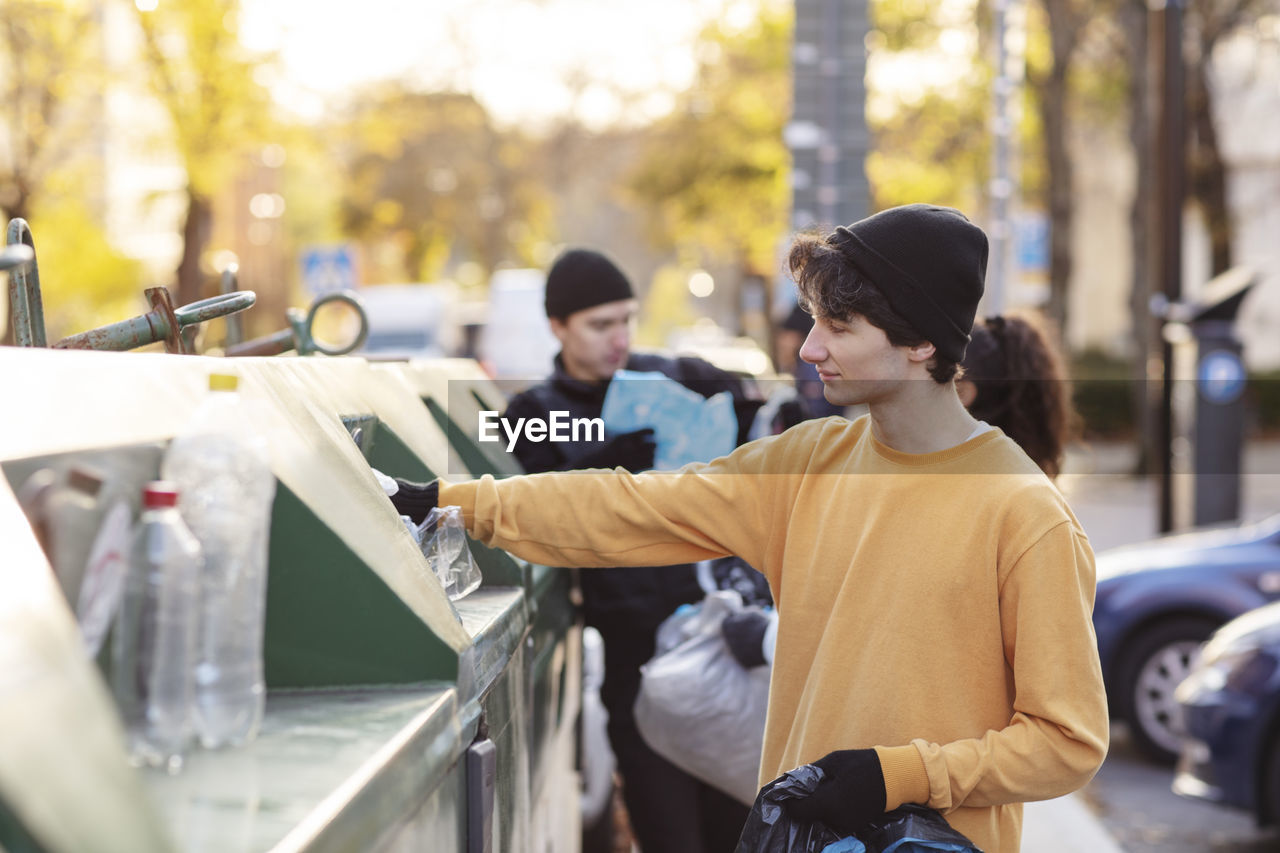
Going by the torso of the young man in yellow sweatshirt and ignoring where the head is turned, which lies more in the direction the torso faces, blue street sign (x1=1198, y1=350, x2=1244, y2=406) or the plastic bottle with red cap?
the plastic bottle with red cap

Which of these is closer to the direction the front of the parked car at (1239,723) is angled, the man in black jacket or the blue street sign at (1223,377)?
the man in black jacket

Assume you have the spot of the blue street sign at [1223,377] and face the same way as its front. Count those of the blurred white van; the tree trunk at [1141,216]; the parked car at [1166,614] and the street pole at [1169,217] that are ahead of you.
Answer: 1

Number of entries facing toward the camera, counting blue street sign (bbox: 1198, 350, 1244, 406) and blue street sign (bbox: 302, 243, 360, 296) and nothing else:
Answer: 2

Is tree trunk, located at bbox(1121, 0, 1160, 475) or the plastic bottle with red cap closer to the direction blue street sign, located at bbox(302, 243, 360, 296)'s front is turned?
the plastic bottle with red cap

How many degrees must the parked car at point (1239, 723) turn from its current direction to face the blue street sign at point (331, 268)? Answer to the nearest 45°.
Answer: approximately 90° to its right

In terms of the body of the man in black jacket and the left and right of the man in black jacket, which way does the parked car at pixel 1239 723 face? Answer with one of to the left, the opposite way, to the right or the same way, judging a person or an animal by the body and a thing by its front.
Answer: to the right

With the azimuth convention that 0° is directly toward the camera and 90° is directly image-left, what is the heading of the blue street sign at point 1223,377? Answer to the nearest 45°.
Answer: approximately 0°

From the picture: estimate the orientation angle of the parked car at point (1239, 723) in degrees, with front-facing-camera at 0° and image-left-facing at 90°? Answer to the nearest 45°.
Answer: approximately 45°

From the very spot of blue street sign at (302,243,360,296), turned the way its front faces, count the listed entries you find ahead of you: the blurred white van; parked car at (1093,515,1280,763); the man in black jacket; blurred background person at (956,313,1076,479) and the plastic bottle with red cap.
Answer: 4

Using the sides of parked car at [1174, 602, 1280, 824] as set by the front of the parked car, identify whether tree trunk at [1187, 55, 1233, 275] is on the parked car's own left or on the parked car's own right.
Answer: on the parked car's own right

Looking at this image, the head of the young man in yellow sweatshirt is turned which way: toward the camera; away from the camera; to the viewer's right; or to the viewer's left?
to the viewer's left
